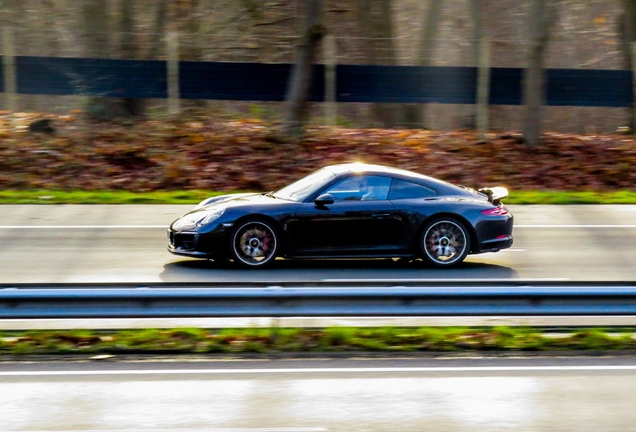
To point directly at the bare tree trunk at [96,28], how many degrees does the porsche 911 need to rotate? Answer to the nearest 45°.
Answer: approximately 45° to its right

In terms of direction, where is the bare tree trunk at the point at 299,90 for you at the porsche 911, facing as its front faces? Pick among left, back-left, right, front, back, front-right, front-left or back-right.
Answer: right

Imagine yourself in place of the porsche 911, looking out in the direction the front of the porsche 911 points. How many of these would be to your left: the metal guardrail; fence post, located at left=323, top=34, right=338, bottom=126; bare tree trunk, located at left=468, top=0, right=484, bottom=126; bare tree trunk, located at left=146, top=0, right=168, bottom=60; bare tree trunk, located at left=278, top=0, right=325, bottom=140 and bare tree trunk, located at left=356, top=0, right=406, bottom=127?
1

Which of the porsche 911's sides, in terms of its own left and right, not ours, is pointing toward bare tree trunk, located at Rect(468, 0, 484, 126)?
right

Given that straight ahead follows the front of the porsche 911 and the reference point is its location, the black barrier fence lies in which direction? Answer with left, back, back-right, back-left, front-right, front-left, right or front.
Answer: right

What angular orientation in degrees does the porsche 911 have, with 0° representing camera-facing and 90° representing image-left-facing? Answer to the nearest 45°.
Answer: approximately 90°

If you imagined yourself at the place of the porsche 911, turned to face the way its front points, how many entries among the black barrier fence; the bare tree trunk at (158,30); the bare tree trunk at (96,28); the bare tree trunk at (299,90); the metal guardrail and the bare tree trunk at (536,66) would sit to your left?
1

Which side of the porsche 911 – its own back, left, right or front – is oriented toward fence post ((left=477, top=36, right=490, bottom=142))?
right

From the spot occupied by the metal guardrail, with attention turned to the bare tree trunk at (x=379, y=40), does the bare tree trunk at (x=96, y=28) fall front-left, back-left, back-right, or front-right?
front-left

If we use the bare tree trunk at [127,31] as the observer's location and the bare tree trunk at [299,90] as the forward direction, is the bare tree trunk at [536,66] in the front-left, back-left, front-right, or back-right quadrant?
front-left

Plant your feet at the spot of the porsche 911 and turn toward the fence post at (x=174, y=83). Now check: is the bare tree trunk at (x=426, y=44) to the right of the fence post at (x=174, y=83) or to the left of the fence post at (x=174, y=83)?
right

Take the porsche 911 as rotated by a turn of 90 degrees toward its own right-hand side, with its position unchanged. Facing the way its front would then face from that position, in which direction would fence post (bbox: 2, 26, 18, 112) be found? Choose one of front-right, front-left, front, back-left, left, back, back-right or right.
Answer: front-left

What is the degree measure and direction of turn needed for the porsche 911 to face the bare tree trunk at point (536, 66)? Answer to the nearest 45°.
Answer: approximately 135° to its right

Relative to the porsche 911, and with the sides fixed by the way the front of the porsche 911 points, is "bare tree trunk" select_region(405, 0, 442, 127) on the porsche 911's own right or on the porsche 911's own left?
on the porsche 911's own right

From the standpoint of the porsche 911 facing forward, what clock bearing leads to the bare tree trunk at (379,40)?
The bare tree trunk is roughly at 3 o'clock from the porsche 911.
